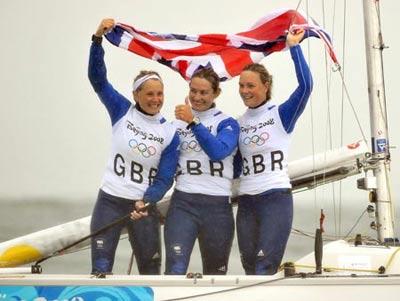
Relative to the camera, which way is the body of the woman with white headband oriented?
toward the camera
